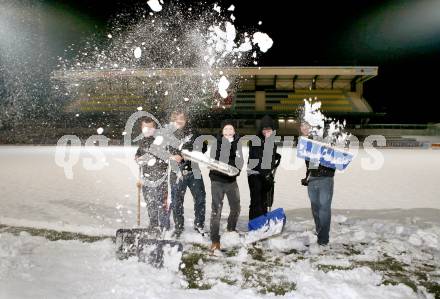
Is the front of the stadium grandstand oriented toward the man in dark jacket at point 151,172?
yes

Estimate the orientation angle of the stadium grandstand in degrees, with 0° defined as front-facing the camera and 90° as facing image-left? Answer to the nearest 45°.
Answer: approximately 0°

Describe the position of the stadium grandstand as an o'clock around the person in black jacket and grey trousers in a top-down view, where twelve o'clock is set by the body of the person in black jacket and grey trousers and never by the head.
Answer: The stadium grandstand is roughly at 6 o'clock from the person in black jacket and grey trousers.

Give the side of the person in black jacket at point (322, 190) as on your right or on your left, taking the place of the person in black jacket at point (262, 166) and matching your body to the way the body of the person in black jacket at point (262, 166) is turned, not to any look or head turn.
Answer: on your left

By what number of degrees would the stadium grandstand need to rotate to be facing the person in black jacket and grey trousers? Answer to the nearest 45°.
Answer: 0° — it already faces them

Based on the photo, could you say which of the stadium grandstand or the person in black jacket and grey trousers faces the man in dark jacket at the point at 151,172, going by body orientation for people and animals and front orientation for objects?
the stadium grandstand

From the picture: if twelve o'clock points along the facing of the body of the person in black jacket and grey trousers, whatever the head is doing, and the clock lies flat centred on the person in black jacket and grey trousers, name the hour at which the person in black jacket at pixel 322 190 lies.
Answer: The person in black jacket at pixel 322 190 is roughly at 9 o'clock from the person in black jacket and grey trousers.

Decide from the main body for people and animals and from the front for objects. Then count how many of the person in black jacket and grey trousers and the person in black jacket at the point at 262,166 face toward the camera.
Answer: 2
